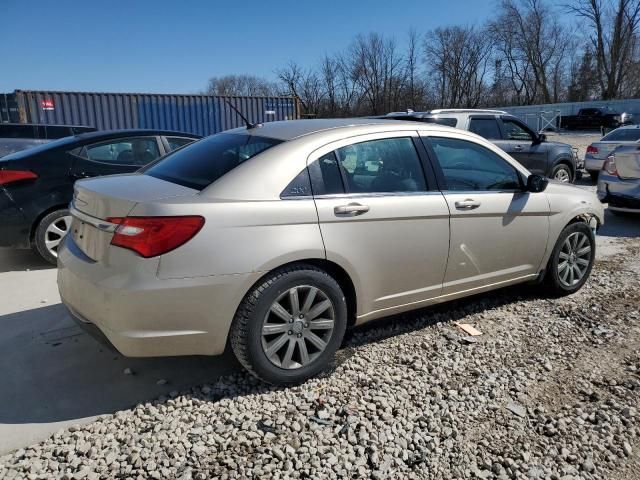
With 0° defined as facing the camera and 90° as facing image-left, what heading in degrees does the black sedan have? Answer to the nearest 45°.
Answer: approximately 225°

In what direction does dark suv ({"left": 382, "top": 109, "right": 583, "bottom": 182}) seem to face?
to the viewer's right

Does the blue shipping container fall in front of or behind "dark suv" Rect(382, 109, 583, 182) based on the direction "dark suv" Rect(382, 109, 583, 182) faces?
behind

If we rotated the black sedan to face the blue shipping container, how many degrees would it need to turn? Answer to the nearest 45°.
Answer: approximately 45° to its left

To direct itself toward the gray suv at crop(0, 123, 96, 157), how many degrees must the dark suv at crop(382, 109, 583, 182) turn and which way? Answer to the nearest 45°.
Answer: approximately 180°

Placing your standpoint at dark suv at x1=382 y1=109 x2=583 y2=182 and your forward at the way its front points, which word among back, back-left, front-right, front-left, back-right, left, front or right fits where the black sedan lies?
back-right

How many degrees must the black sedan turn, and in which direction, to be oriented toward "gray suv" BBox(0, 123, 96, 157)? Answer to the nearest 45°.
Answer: approximately 45° to its left

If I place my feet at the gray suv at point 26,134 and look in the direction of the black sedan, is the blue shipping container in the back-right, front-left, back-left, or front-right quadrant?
back-left
